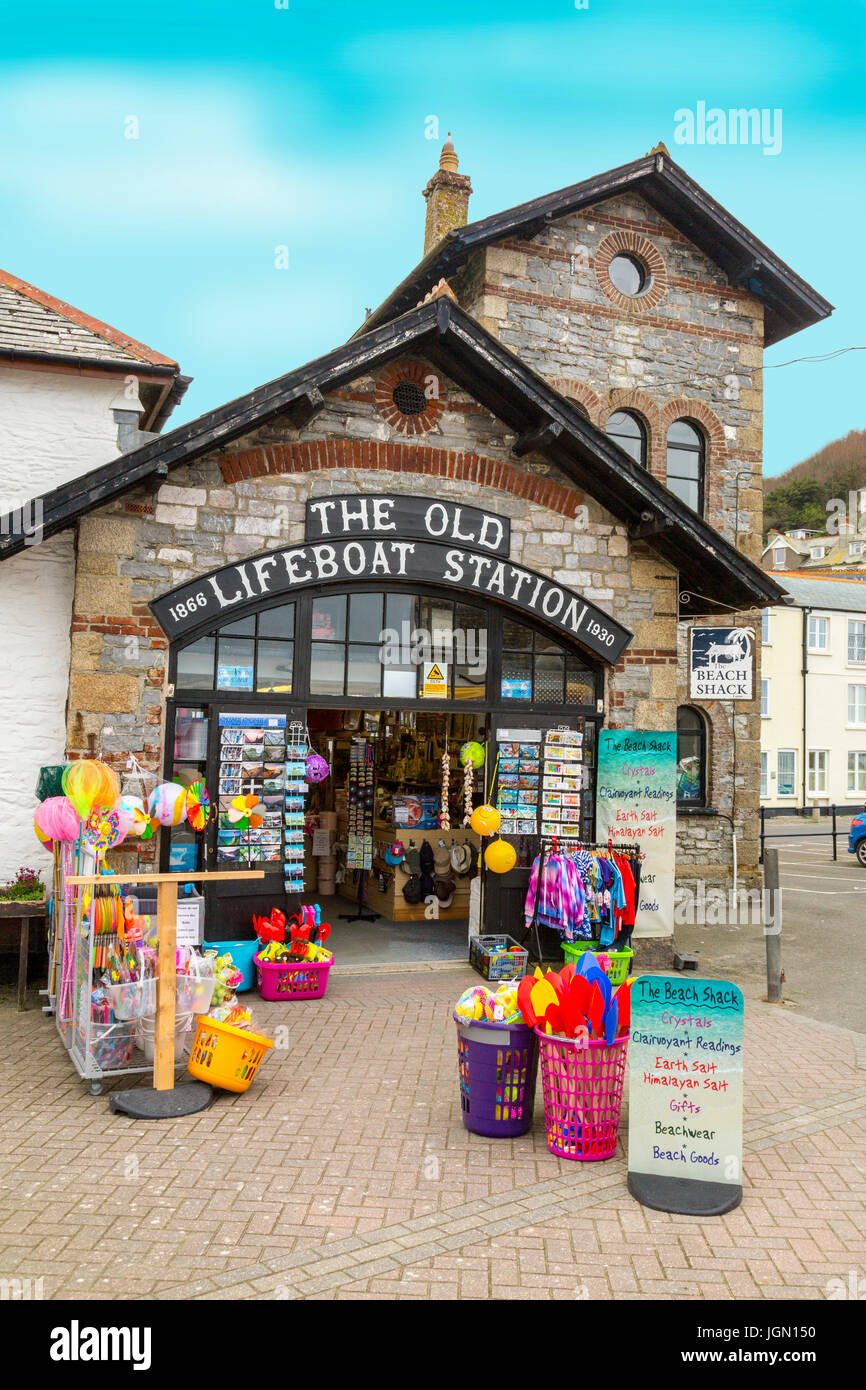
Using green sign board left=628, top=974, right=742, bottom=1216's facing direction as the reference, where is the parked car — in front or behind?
behind

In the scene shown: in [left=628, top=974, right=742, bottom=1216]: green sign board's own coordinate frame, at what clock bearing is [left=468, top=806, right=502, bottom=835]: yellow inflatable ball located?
The yellow inflatable ball is roughly at 5 o'clock from the green sign board.

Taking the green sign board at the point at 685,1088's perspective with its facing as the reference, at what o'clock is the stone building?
The stone building is roughly at 5 o'clock from the green sign board.

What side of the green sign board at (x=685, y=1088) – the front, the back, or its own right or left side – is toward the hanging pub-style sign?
back

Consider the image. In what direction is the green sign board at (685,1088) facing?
toward the camera

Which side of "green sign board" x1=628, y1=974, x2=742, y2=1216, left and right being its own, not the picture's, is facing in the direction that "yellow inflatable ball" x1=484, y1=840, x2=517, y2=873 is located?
back

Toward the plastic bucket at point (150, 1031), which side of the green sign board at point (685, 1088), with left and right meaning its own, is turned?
right

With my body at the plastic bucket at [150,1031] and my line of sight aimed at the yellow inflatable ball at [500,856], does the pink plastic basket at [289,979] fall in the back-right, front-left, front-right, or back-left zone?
front-left

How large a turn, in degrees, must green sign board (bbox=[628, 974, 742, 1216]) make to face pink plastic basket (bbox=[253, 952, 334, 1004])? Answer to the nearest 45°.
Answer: approximately 135° to its right

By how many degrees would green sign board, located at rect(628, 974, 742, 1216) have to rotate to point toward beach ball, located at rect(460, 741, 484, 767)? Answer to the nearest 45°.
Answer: approximately 135° to its right

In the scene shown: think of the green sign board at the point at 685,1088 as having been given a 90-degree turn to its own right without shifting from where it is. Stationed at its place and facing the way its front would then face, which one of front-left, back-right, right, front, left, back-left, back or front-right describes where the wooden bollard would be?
right

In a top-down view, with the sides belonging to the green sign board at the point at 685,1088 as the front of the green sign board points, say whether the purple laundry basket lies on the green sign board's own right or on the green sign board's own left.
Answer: on the green sign board's own right
